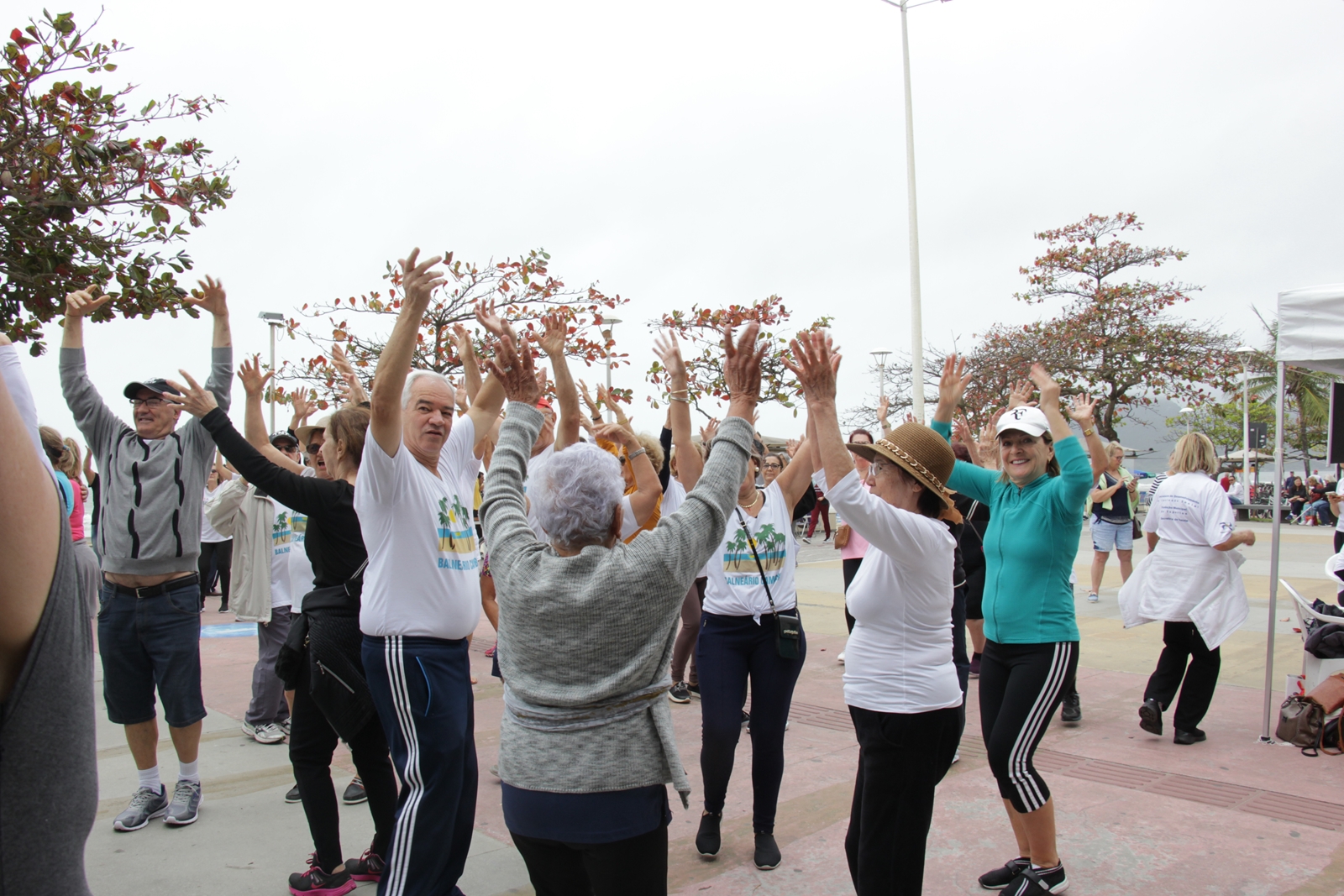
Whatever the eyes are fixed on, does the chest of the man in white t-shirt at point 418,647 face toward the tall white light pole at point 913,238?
no

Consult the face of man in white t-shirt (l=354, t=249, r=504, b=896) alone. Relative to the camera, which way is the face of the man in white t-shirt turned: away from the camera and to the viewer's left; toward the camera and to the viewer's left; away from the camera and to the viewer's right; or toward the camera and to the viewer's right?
toward the camera and to the viewer's right

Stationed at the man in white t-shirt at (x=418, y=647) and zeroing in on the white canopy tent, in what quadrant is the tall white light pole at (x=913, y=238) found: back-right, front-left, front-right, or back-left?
front-left

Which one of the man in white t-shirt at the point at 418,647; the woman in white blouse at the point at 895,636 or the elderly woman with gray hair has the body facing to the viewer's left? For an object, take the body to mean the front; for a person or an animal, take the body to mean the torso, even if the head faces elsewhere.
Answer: the woman in white blouse

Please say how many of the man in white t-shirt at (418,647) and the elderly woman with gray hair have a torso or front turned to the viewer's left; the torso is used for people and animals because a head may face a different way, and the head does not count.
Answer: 0

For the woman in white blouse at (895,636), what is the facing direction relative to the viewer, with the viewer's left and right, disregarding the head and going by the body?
facing to the left of the viewer

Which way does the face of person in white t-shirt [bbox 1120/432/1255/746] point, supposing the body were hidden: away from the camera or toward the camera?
away from the camera

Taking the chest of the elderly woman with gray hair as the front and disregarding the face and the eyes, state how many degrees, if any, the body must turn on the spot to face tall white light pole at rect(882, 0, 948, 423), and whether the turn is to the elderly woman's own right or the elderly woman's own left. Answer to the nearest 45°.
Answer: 0° — they already face it

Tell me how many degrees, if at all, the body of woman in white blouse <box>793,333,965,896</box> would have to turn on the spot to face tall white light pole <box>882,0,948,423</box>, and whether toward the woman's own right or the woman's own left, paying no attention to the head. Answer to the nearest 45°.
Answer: approximately 90° to the woman's own right

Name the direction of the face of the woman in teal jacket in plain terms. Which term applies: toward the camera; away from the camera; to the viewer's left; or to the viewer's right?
toward the camera

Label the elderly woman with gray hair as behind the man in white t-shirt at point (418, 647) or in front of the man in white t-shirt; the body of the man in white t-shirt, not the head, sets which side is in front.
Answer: in front

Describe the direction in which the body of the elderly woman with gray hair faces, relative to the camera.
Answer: away from the camera

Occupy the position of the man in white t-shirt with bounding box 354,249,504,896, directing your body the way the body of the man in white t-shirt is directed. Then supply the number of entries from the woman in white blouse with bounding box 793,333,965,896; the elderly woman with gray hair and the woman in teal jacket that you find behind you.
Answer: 0

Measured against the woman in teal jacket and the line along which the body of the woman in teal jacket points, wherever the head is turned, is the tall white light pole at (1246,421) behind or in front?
behind

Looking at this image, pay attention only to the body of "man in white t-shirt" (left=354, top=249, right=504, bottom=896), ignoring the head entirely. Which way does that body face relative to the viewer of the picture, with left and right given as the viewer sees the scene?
facing the viewer and to the right of the viewer

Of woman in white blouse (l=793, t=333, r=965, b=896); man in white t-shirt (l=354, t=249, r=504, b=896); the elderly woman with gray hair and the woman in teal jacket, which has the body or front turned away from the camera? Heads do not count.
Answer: the elderly woman with gray hair

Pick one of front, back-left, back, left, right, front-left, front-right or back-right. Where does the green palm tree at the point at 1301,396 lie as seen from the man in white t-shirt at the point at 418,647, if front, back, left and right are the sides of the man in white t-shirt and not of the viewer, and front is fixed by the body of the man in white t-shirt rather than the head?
left

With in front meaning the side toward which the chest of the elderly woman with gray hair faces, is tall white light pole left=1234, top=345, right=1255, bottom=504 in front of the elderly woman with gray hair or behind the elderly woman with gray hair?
in front
